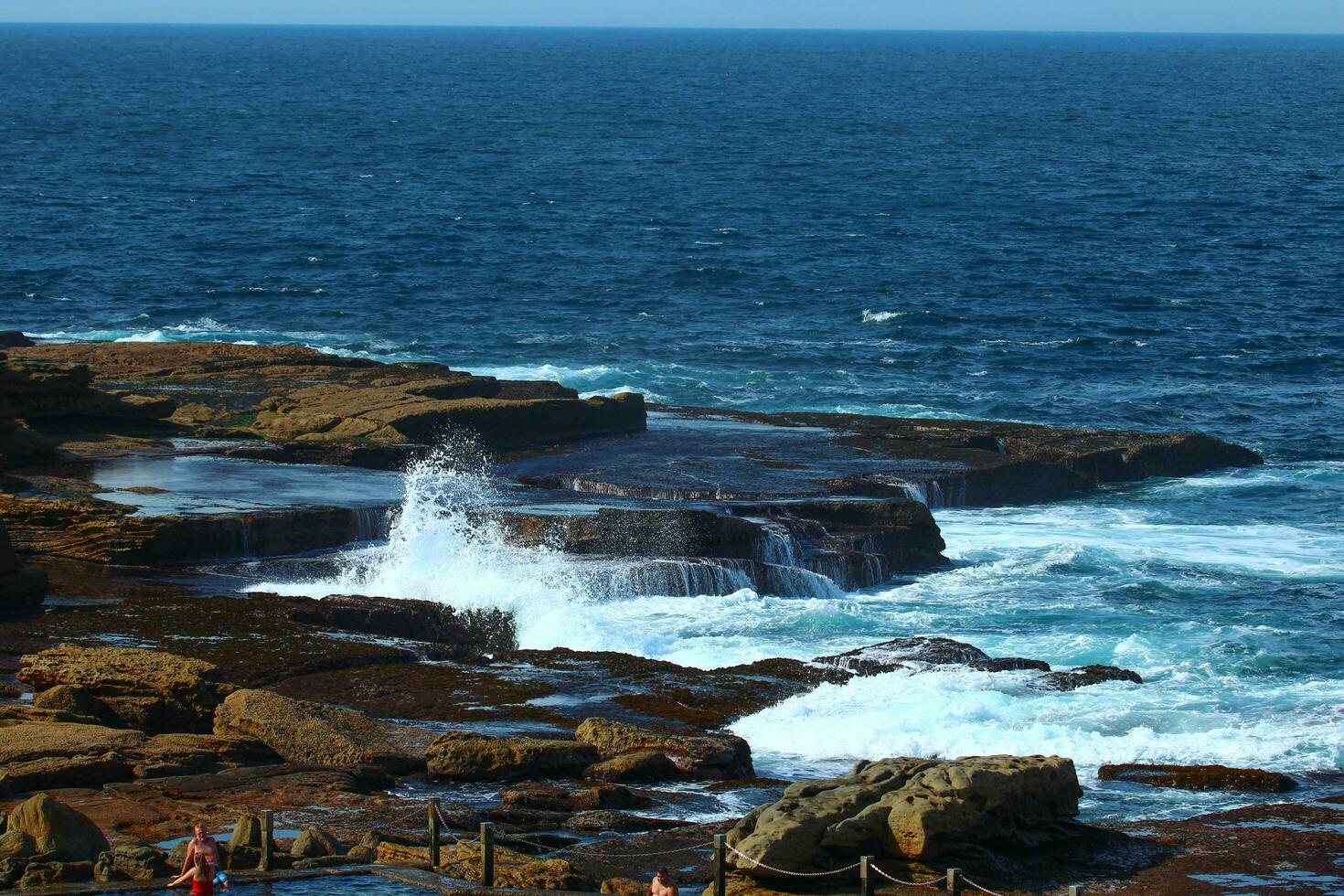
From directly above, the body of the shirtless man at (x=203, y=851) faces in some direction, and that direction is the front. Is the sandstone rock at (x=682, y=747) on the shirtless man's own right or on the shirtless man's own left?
on the shirtless man's own left

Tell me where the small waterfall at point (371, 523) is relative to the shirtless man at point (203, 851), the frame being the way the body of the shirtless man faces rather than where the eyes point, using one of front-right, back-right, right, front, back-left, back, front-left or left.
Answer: back

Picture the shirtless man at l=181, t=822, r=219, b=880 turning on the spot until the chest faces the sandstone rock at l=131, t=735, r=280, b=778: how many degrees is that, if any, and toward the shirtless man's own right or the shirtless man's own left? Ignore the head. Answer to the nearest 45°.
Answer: approximately 180°

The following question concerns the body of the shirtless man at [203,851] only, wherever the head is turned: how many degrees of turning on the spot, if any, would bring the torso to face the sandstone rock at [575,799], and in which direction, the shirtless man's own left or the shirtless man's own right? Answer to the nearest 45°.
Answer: approximately 135° to the shirtless man's own left

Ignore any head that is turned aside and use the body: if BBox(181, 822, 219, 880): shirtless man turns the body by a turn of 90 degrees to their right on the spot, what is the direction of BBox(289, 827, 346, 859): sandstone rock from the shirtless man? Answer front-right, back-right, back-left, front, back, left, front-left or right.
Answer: back-right

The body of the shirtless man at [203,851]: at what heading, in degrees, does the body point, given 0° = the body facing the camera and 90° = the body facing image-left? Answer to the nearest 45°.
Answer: approximately 0°

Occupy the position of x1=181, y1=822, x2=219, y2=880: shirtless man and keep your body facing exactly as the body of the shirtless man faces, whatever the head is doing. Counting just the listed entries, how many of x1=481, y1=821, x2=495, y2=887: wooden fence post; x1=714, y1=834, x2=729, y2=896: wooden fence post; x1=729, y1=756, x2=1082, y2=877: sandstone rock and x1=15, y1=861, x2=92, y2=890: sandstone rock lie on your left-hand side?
3

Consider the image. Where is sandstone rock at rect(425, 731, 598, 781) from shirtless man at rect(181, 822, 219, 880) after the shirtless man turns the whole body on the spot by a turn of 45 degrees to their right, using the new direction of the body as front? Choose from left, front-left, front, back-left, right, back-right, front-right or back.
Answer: back

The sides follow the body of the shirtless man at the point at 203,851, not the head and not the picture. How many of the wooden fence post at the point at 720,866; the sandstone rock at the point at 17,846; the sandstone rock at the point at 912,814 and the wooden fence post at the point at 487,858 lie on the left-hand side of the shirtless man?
3

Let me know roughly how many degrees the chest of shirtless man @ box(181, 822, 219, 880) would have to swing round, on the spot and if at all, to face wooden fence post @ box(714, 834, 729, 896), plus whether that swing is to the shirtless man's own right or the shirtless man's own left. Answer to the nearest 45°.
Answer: approximately 90° to the shirtless man's own left

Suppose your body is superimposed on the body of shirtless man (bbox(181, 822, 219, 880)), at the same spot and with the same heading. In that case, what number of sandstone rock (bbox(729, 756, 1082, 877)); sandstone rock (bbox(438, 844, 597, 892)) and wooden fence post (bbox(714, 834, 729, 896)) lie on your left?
3

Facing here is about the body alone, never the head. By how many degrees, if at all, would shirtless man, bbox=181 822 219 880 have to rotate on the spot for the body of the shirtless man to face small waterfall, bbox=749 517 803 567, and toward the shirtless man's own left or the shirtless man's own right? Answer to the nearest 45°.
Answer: approximately 135° to the shirtless man's own left

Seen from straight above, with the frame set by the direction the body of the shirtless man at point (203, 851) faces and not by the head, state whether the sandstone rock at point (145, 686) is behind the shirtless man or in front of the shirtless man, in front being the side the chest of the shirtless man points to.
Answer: behind

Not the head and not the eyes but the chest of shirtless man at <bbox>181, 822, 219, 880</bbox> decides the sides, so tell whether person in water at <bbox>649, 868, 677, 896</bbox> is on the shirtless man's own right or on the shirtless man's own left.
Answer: on the shirtless man's own left

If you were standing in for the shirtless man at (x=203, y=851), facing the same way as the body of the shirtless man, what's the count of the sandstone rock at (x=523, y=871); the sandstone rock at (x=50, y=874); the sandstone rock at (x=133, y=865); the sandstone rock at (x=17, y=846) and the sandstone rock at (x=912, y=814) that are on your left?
2

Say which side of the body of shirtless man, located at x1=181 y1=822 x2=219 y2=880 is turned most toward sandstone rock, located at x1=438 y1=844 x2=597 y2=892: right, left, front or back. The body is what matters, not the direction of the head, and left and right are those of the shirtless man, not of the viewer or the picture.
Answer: left

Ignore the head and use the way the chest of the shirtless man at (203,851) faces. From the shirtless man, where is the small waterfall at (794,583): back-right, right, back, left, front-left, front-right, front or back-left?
back-left
